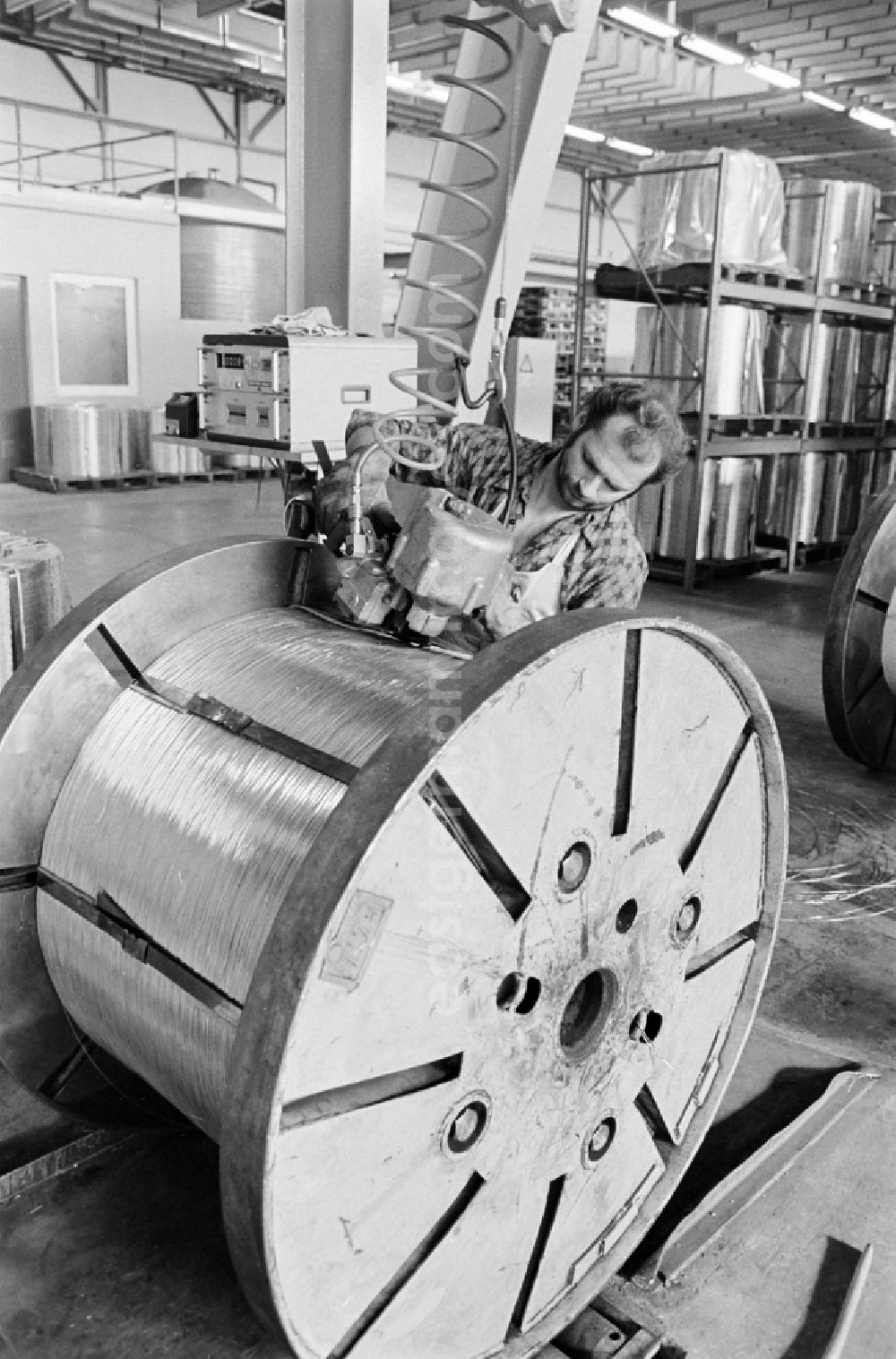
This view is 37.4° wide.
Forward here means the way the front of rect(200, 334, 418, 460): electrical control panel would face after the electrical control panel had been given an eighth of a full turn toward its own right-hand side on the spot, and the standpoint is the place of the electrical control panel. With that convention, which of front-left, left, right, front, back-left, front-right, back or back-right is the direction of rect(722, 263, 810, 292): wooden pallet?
back-right

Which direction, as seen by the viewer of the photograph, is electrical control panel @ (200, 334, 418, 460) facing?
facing the viewer and to the left of the viewer

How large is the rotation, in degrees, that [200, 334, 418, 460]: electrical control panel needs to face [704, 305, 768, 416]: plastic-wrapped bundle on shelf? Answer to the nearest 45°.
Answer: approximately 180°

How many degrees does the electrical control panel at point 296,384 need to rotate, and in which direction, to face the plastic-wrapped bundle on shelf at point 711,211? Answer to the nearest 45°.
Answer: approximately 180°

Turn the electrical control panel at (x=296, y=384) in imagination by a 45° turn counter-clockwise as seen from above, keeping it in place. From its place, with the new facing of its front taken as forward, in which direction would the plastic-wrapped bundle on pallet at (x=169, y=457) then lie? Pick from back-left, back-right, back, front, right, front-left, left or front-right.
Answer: back

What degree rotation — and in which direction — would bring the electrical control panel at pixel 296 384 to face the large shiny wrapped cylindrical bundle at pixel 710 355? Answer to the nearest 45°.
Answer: approximately 180°

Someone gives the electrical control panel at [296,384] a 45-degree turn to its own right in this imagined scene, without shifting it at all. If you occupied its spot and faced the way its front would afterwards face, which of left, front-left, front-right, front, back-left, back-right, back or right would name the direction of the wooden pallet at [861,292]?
back-right

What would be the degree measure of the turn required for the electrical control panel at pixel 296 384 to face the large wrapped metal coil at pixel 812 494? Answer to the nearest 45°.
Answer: approximately 180°

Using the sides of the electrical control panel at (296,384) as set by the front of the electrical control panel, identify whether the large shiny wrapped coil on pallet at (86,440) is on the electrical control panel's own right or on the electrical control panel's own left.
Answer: on the electrical control panel's own right

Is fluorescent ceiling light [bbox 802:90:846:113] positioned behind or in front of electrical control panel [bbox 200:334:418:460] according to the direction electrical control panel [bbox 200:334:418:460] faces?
behind

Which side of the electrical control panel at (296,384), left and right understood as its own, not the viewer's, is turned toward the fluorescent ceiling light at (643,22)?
back

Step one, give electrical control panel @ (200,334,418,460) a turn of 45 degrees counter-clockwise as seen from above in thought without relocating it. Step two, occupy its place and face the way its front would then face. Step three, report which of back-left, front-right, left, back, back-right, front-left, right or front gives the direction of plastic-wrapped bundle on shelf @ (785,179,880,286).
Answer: back-left
